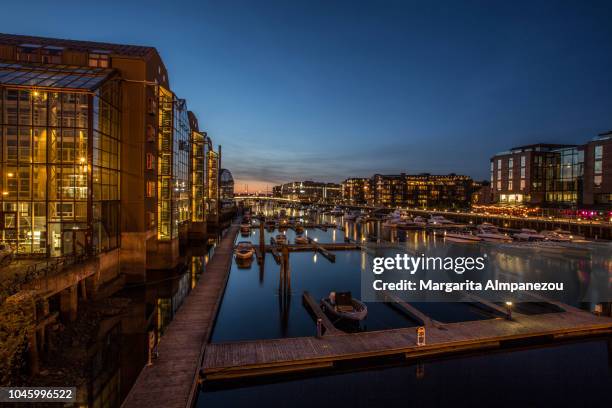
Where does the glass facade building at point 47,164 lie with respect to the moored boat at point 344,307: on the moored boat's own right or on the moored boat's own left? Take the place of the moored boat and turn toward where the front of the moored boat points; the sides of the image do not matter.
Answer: on the moored boat's own right

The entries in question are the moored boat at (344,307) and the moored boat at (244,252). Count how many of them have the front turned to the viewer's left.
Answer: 0

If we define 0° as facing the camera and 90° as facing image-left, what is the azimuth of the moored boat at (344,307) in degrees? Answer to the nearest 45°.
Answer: approximately 315°

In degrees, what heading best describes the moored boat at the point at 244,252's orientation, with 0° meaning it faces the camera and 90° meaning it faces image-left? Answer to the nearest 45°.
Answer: approximately 0°

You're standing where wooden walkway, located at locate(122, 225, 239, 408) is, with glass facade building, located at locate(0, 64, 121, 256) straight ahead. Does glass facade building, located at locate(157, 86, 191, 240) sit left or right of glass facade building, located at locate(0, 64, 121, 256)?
right

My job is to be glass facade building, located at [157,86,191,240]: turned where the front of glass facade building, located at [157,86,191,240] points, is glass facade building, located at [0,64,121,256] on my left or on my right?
on my right

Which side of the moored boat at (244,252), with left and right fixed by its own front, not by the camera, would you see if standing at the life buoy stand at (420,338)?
front

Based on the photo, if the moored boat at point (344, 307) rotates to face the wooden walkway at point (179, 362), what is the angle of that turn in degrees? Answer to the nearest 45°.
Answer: approximately 90° to its right
